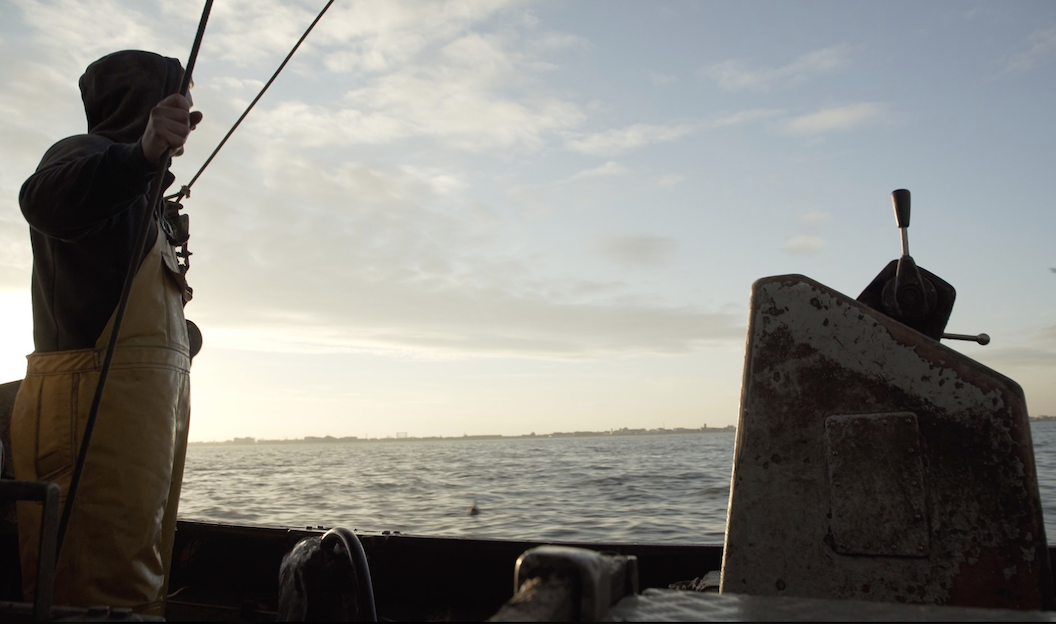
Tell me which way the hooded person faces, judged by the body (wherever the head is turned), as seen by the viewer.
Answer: to the viewer's right

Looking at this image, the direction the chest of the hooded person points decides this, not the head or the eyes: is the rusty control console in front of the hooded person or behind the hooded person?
in front
